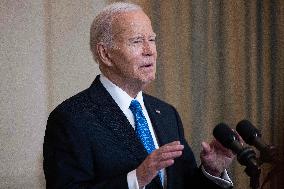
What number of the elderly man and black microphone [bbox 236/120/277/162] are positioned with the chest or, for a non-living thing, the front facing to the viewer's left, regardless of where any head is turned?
1

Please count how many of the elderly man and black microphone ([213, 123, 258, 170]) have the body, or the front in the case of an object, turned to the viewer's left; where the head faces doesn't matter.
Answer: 1

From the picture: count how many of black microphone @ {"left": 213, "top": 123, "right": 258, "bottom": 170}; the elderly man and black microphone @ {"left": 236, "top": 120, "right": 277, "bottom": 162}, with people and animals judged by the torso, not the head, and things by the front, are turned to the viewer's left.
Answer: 2

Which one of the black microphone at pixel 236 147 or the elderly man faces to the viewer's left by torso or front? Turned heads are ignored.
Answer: the black microphone

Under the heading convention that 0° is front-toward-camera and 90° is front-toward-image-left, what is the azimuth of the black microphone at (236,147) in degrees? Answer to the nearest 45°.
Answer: approximately 90°

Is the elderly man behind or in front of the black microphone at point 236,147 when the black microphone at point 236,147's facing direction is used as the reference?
in front

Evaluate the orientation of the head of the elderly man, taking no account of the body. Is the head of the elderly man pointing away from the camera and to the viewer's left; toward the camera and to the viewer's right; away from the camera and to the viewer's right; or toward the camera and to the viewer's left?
toward the camera and to the viewer's right

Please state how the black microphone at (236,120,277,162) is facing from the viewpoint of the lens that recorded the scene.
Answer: facing to the left of the viewer

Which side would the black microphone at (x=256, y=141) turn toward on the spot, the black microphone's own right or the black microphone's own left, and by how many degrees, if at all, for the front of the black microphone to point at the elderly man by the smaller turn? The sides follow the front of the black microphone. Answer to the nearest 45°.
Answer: approximately 45° to the black microphone's own right

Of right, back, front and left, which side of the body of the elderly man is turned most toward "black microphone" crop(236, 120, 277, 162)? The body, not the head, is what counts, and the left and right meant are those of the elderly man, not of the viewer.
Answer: front

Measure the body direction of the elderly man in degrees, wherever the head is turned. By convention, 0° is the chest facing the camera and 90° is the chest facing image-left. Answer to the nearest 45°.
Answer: approximately 315°
